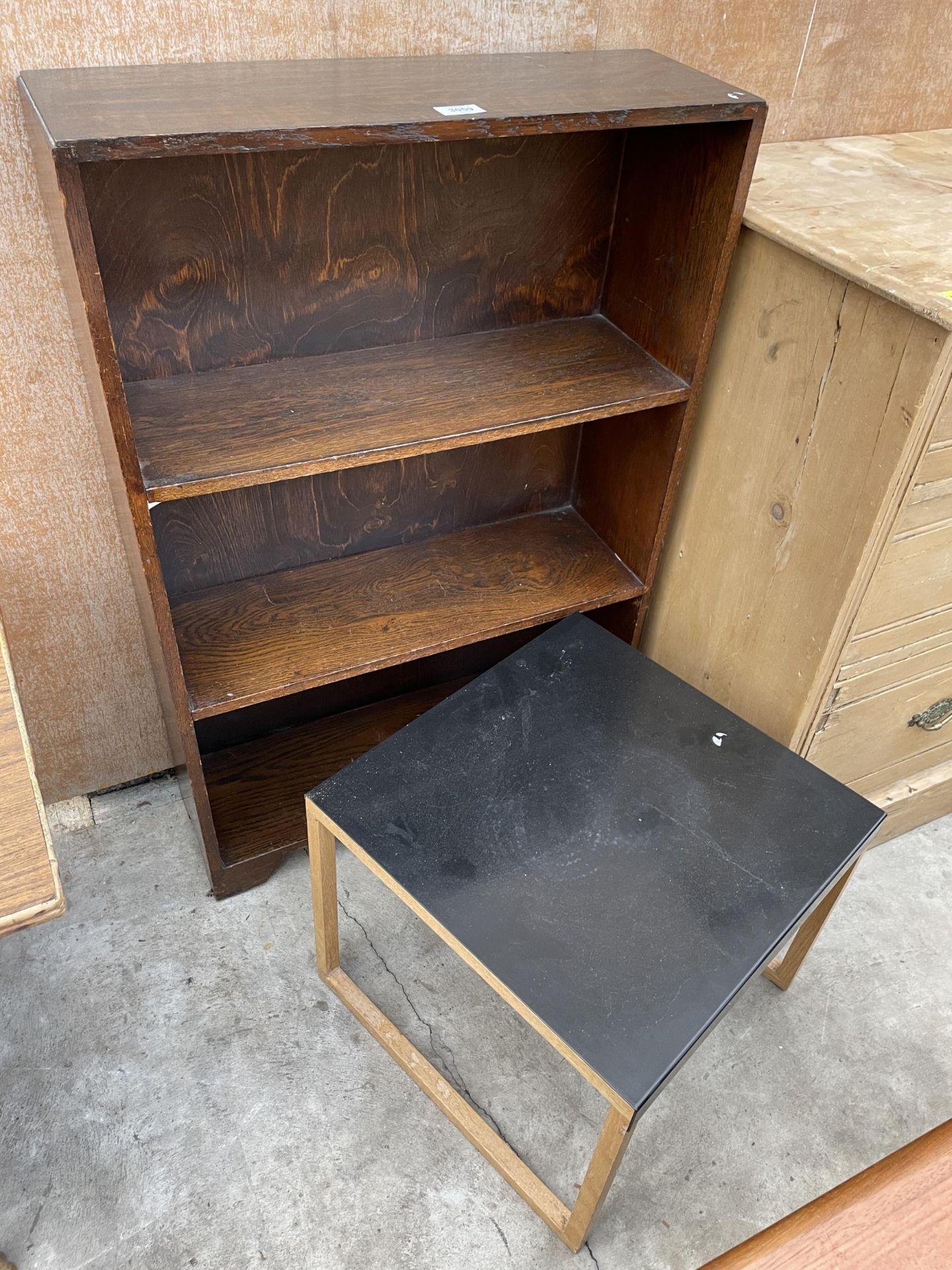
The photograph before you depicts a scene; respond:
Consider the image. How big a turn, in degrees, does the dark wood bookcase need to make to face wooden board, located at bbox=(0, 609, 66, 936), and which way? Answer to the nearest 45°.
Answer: approximately 90° to its right

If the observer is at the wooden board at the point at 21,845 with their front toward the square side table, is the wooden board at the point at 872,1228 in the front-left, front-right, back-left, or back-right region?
front-right

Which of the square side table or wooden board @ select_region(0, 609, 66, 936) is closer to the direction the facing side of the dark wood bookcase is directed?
the square side table

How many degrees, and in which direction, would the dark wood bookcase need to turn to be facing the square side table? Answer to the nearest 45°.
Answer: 0° — it already faces it

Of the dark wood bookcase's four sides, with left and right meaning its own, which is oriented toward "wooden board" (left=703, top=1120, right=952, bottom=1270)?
front

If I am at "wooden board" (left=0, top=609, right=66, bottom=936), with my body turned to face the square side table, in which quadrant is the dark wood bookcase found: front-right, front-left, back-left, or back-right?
front-left

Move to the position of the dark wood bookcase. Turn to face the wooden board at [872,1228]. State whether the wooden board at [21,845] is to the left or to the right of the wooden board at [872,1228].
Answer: right

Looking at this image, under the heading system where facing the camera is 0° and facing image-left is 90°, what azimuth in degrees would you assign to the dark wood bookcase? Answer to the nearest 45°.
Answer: approximately 315°
